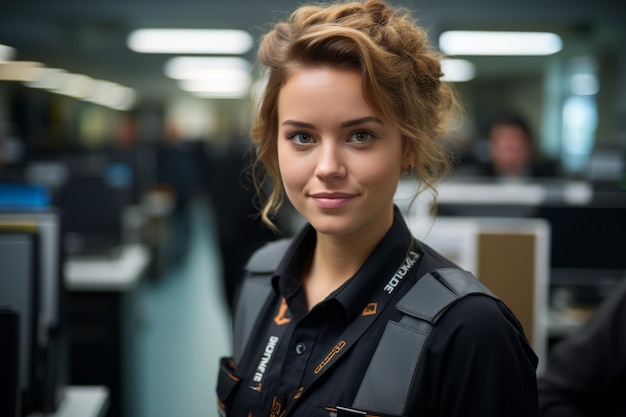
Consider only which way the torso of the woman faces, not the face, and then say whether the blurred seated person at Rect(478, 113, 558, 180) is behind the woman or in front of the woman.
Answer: behind

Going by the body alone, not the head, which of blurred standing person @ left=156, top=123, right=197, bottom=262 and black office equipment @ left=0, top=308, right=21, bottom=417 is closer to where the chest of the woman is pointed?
the black office equipment

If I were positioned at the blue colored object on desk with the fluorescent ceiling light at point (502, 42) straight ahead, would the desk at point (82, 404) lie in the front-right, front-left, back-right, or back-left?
back-right

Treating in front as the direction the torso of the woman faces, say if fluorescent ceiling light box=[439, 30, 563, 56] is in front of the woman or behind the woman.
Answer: behind

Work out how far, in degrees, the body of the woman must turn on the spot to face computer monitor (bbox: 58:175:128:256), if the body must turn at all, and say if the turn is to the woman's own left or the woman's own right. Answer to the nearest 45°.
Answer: approximately 90° to the woman's own right

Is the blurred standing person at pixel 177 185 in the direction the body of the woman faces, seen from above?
no

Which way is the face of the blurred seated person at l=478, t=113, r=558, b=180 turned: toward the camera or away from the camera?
toward the camera

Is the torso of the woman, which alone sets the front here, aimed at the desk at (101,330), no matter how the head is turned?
no

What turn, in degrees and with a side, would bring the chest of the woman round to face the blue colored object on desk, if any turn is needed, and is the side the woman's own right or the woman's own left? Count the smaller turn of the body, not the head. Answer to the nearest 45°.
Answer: approximately 90° to the woman's own right

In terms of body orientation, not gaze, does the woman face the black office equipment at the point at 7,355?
no

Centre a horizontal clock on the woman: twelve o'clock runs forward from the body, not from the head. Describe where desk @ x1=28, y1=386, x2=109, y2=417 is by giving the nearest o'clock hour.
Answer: The desk is roughly at 3 o'clock from the woman.

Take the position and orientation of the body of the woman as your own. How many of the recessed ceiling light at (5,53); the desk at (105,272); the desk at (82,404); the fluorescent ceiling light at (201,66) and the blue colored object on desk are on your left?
0
